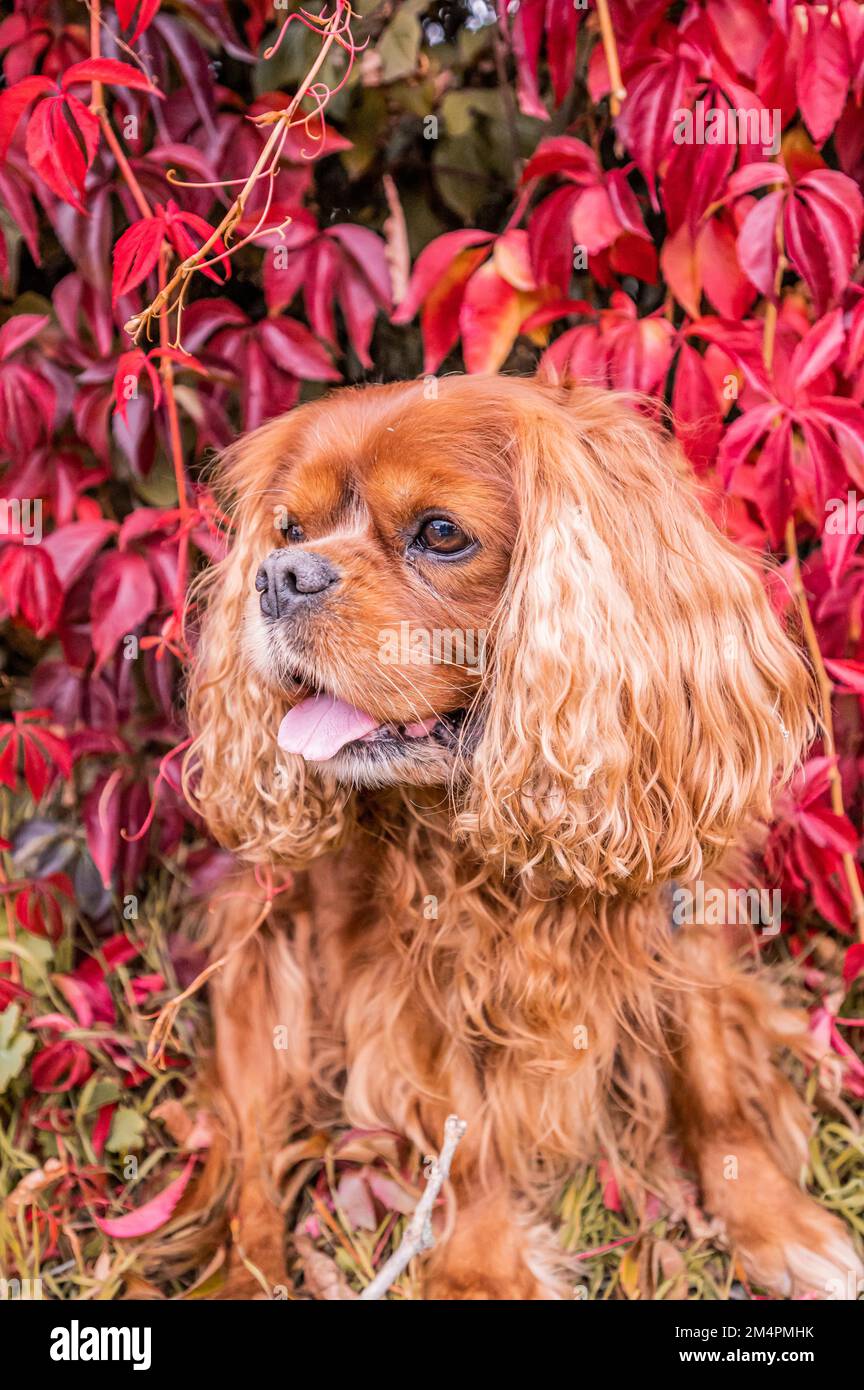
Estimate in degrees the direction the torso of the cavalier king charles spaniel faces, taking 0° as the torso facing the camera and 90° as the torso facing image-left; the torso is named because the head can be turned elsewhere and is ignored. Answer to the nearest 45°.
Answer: approximately 45°
